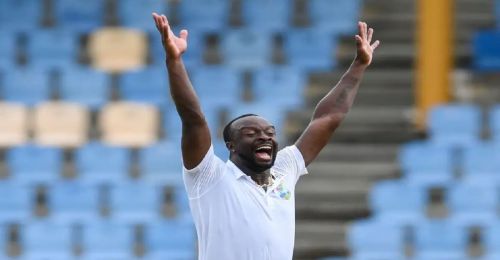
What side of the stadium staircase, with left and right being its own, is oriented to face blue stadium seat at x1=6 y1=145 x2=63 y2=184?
right

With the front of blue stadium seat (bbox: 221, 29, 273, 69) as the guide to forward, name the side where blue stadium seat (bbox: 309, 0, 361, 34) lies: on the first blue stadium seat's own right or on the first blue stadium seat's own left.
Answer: on the first blue stadium seat's own left

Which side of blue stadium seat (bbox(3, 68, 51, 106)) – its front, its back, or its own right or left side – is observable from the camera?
front

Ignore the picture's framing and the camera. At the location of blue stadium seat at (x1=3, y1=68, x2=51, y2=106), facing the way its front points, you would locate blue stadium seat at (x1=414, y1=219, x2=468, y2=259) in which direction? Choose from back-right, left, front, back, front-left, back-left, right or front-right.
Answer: front-left

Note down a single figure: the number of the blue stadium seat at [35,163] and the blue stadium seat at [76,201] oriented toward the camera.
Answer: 2

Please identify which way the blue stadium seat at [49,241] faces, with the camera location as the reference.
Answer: facing the viewer

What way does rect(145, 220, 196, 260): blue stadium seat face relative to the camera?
toward the camera

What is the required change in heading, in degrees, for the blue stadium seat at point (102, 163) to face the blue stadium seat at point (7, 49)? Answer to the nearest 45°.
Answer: approximately 135° to its right

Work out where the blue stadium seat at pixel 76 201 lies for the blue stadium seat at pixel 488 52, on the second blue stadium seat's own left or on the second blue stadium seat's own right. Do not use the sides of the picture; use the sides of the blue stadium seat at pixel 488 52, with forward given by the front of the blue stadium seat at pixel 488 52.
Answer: on the second blue stadium seat's own right

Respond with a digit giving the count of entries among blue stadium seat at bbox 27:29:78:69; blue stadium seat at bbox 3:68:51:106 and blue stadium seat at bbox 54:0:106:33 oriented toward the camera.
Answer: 3
